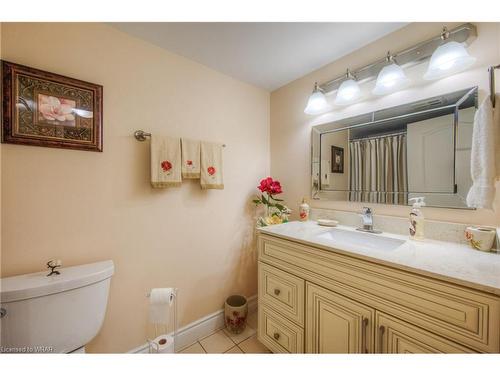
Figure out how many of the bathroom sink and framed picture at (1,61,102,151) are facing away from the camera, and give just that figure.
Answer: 0

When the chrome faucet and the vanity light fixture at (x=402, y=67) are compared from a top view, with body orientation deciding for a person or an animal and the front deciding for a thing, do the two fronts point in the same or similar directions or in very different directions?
same or similar directions

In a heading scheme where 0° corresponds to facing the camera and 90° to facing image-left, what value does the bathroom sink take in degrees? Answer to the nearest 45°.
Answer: approximately 45°

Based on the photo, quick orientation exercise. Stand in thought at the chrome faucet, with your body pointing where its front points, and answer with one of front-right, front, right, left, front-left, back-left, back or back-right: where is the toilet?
front

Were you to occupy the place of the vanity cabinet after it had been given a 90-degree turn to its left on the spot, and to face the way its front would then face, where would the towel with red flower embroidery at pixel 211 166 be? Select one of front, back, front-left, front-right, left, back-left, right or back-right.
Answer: back-right

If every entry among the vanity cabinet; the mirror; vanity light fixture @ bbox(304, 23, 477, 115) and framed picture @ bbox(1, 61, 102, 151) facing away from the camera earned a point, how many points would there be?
0

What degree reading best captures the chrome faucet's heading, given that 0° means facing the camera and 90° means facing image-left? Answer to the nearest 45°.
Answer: approximately 45°

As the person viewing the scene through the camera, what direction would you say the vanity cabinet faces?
facing the viewer and to the left of the viewer

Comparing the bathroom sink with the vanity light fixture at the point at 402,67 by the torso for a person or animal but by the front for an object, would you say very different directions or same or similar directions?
same or similar directions

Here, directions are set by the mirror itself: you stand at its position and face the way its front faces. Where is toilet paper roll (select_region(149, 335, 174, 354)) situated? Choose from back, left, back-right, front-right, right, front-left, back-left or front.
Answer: front

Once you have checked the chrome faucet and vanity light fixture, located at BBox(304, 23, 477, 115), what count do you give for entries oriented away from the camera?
0

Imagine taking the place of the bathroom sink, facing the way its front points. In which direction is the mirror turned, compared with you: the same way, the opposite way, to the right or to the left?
the same way

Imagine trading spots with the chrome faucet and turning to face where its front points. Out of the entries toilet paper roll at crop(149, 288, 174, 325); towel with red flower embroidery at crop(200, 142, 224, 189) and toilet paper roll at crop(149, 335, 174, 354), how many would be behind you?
0
